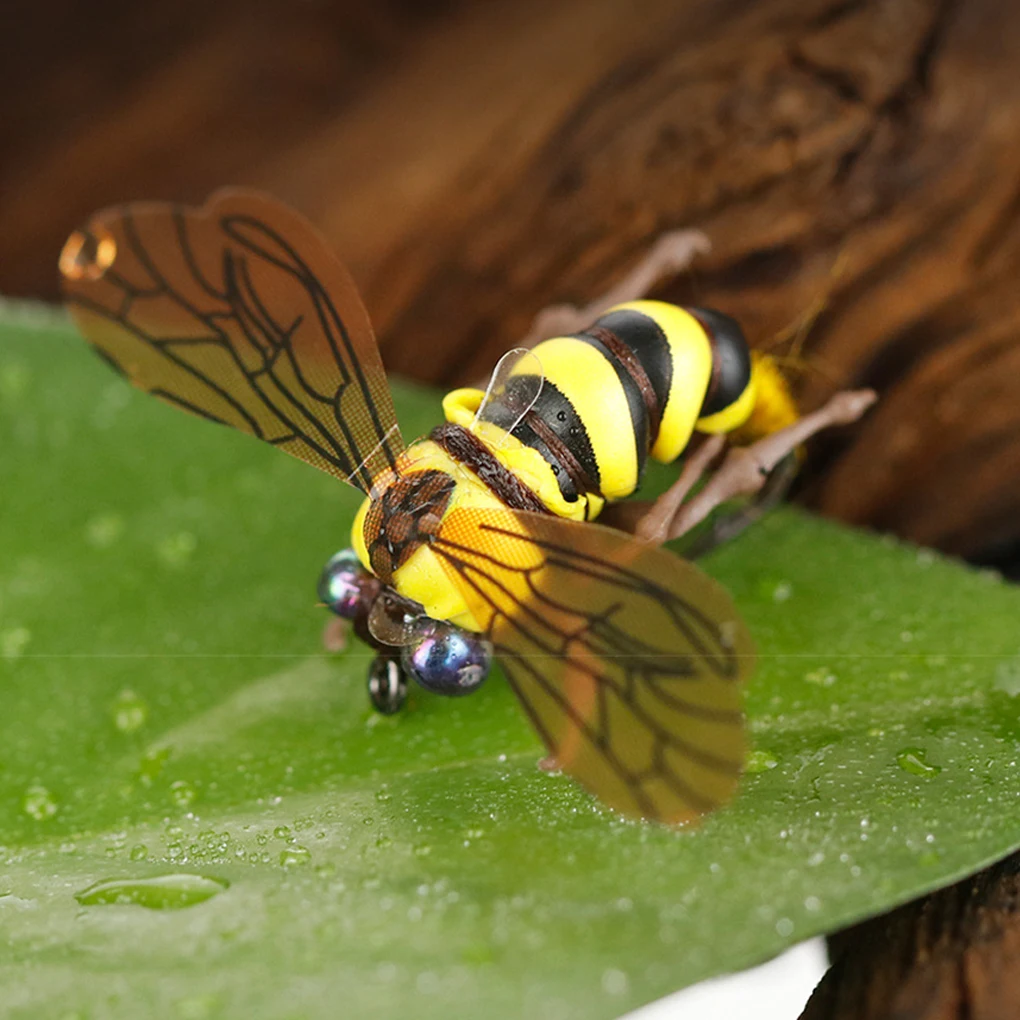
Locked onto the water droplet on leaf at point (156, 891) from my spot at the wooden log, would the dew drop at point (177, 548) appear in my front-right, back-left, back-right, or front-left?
front-right

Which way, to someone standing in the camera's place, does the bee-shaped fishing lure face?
facing the viewer and to the left of the viewer

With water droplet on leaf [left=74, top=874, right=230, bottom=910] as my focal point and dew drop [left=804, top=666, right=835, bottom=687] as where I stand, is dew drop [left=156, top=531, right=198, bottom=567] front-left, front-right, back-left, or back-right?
front-right

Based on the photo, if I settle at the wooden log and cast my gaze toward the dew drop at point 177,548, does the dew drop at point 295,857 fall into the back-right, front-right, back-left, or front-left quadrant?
front-left

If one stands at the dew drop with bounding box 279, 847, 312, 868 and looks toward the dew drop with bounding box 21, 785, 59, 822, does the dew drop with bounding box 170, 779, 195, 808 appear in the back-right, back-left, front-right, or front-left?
front-right

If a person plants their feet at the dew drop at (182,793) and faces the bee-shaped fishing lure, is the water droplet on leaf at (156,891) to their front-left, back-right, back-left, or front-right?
back-right
